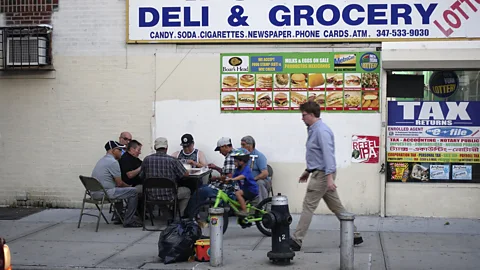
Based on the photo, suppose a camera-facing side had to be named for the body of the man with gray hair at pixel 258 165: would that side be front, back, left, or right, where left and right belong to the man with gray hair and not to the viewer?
left

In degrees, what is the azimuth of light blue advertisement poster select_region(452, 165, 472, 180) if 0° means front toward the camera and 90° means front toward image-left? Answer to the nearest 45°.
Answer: approximately 0°

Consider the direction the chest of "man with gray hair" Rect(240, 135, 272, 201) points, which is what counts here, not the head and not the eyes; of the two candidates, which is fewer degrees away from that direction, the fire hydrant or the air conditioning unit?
the air conditioning unit

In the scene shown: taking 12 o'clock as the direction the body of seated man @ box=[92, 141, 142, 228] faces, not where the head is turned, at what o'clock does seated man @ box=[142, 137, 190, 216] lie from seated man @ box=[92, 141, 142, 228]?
seated man @ box=[142, 137, 190, 216] is roughly at 1 o'clock from seated man @ box=[92, 141, 142, 228].

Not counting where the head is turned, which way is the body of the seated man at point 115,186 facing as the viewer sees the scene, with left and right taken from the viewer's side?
facing to the right of the viewer

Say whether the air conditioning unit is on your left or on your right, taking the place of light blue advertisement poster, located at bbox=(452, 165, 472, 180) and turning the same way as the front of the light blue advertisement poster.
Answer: on your right

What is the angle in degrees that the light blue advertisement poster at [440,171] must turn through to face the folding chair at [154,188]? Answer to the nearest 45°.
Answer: approximately 45° to its right

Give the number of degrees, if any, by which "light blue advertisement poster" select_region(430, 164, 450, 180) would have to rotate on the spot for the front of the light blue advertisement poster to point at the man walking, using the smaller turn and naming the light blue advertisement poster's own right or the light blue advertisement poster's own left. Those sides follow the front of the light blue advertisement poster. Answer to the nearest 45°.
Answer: approximately 45° to the light blue advertisement poster's own right

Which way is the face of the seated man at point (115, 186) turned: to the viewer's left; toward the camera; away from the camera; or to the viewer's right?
to the viewer's right

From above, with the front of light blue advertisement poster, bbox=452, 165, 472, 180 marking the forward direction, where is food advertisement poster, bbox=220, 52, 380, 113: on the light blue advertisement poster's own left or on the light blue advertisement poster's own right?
on the light blue advertisement poster's own right

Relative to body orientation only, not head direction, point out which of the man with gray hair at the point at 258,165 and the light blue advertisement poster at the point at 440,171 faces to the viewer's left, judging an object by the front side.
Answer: the man with gray hair

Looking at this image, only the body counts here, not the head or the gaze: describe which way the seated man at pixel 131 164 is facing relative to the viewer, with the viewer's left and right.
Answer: facing to the right of the viewer
